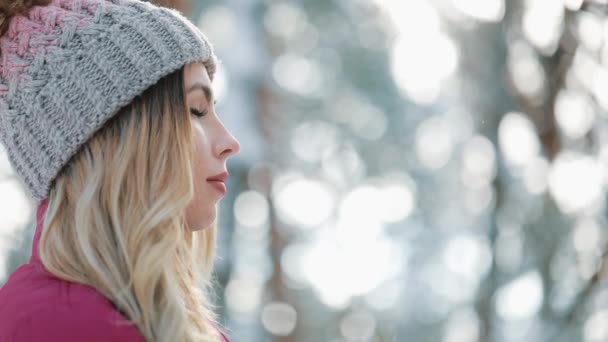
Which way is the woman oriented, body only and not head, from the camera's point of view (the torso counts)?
to the viewer's right

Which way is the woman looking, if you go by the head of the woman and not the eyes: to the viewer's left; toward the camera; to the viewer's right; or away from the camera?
to the viewer's right
